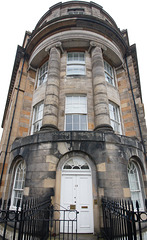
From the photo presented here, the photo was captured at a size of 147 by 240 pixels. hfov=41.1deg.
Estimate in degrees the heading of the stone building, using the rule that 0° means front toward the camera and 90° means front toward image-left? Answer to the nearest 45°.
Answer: approximately 0°
